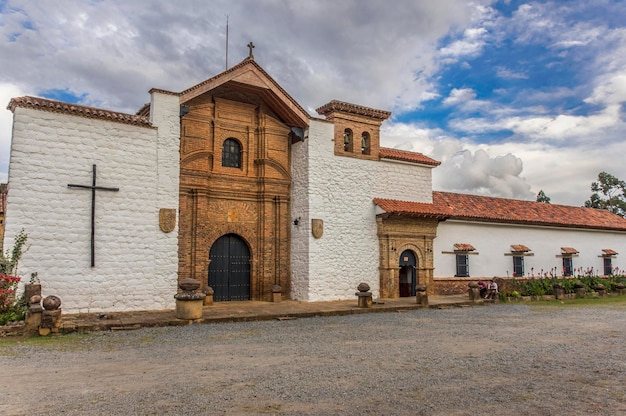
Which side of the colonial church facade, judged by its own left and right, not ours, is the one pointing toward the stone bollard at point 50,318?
right

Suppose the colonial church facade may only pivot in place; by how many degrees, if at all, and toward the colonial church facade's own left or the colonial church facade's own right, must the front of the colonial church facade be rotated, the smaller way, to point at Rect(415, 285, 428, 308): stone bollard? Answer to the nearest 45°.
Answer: approximately 45° to the colonial church facade's own left

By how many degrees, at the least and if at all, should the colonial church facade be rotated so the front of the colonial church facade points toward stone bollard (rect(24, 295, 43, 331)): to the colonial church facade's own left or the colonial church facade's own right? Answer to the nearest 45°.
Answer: approximately 90° to the colonial church facade's own right

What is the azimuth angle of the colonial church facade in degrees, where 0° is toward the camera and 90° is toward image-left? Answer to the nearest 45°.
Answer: approximately 315°

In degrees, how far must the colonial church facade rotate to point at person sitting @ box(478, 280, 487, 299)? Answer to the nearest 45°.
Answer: approximately 45° to its left

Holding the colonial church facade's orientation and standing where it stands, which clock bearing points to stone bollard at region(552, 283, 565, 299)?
The stone bollard is roughly at 10 o'clock from the colonial church facade.

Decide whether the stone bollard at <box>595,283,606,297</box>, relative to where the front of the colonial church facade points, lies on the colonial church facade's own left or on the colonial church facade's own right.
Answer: on the colonial church facade's own left
